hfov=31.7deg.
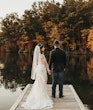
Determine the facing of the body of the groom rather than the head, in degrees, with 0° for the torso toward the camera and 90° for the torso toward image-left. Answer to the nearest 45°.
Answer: approximately 180°
